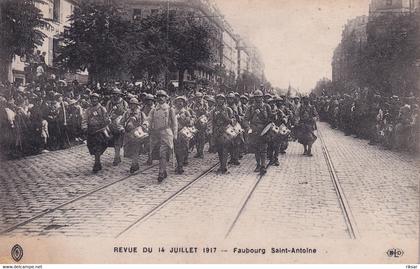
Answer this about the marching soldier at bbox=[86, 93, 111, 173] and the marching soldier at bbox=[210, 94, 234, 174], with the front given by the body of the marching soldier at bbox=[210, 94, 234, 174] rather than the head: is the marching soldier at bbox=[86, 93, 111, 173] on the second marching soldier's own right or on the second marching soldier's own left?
on the second marching soldier's own right

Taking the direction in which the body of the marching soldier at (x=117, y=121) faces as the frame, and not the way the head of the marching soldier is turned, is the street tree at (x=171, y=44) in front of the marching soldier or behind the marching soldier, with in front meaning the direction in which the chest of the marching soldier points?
behind

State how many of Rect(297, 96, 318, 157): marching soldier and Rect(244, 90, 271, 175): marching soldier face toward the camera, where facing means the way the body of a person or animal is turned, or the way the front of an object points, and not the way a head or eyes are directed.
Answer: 2

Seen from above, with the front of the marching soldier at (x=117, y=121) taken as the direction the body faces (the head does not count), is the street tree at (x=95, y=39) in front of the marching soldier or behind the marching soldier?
behind

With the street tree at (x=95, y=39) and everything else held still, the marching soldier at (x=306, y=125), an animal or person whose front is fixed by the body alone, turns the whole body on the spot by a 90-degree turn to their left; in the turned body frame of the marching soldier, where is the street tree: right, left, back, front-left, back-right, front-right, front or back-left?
back-left
